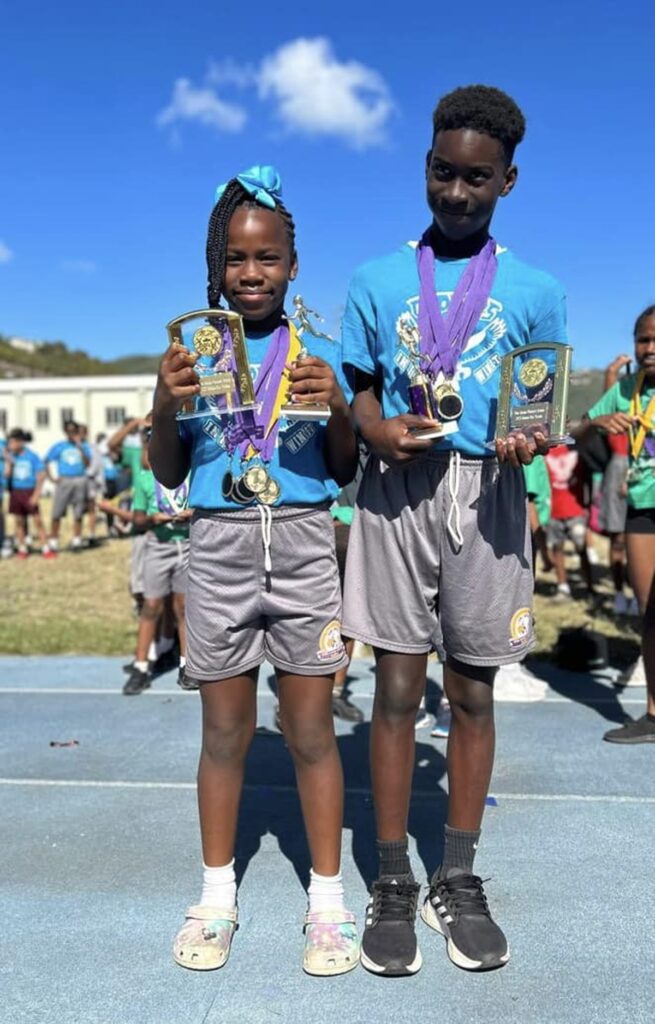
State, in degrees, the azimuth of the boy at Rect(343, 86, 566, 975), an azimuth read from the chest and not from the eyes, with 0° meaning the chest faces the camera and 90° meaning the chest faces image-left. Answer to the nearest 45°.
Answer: approximately 0°

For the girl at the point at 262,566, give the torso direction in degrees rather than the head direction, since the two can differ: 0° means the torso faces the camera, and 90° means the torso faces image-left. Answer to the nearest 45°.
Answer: approximately 0°

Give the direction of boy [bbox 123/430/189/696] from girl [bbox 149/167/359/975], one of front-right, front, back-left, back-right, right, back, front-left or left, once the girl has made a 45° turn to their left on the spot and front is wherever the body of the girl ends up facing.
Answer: back-left

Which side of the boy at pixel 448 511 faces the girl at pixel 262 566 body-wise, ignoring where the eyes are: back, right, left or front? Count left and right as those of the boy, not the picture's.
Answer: right

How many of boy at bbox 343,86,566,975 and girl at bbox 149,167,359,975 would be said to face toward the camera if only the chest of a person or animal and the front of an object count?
2

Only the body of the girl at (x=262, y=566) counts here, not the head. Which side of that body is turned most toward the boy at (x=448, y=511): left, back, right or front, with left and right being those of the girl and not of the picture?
left

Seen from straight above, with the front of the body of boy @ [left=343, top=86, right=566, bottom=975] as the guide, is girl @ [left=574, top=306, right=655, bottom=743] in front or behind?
behind
